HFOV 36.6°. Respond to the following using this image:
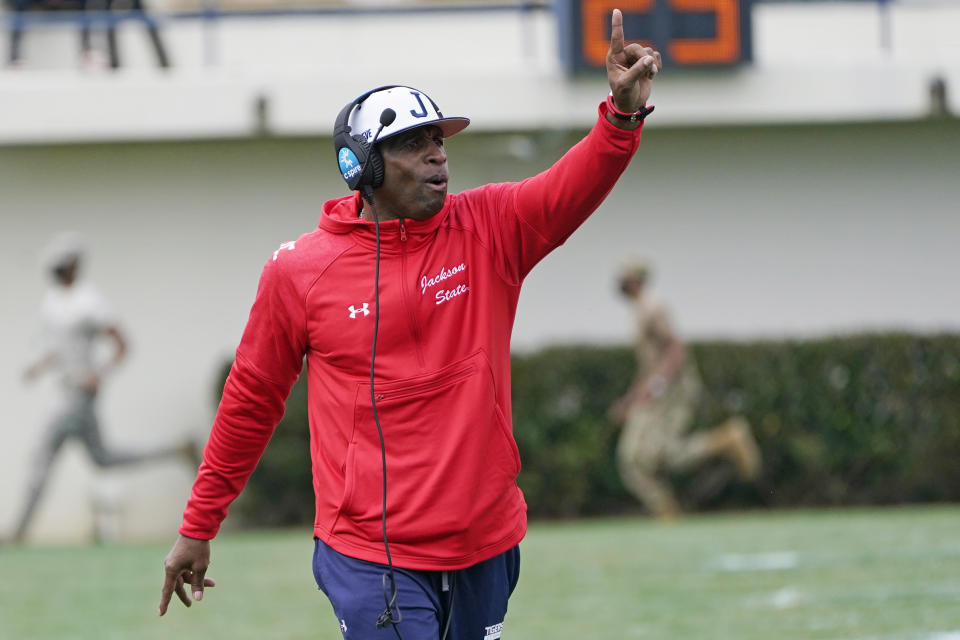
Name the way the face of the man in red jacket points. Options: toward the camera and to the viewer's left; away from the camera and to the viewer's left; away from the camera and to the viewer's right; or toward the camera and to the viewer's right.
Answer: toward the camera and to the viewer's right

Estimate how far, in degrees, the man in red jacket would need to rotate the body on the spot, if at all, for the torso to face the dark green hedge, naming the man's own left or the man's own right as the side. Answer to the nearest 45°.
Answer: approximately 180°

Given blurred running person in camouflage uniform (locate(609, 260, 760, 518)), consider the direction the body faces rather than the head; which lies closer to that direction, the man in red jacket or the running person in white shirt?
the running person in white shirt

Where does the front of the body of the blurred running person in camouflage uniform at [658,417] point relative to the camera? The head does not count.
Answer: to the viewer's left

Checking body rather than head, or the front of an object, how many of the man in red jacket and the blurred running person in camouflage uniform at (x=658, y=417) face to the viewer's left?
1

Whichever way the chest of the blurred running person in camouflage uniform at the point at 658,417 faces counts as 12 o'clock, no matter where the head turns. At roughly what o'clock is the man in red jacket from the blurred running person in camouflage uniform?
The man in red jacket is roughly at 9 o'clock from the blurred running person in camouflage uniform.

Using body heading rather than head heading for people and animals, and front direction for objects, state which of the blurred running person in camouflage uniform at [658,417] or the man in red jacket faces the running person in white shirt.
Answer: the blurred running person in camouflage uniform

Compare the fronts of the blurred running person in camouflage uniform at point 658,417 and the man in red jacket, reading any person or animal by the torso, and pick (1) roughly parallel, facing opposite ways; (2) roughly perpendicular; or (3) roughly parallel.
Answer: roughly perpendicular

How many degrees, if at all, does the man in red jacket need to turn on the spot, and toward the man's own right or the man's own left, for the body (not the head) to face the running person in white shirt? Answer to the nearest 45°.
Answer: approximately 180°

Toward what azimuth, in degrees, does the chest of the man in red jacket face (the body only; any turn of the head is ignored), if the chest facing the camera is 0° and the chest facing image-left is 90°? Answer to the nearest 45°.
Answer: approximately 0°

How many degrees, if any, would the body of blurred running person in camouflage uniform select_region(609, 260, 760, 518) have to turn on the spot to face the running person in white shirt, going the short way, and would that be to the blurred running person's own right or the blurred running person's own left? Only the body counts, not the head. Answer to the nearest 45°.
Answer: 0° — they already face them
